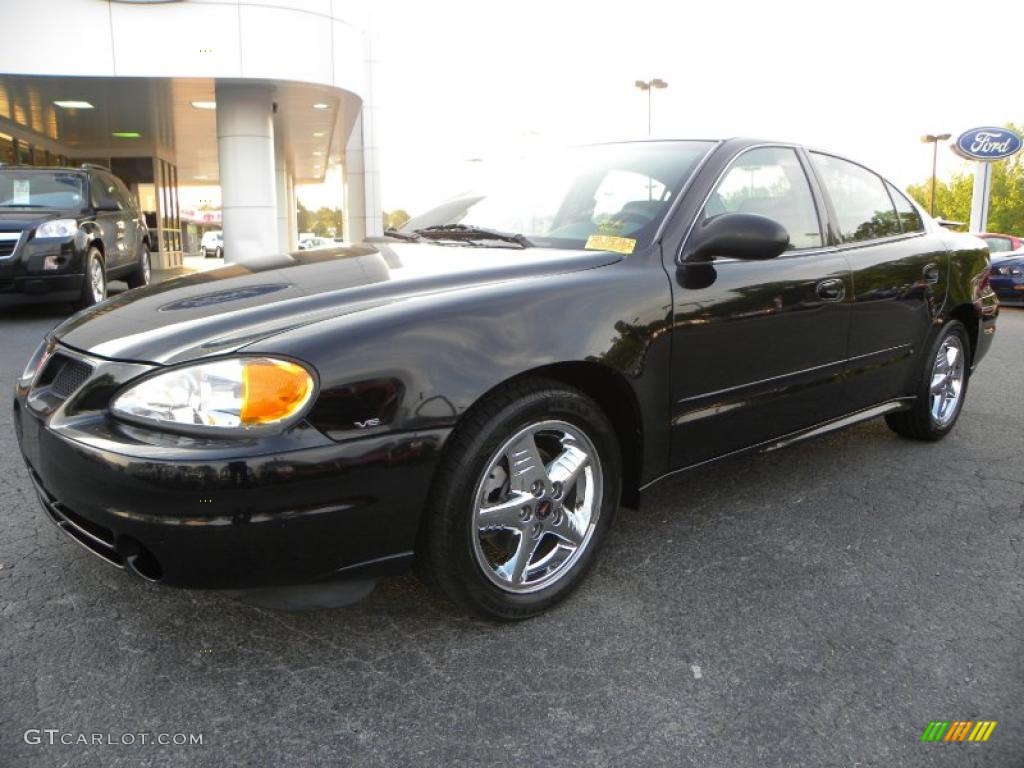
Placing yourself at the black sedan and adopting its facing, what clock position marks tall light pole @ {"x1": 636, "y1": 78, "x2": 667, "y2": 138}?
The tall light pole is roughly at 5 o'clock from the black sedan.

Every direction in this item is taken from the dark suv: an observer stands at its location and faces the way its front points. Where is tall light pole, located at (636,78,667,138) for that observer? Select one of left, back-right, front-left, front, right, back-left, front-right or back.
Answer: back

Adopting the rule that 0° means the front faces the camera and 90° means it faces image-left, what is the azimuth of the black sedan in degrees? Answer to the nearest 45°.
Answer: approximately 45°

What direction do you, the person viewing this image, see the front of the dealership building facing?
facing the viewer and to the right of the viewer

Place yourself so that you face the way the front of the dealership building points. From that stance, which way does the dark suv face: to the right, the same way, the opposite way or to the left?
to the right

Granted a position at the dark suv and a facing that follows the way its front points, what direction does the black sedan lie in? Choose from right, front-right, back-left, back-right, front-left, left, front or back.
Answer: front-left

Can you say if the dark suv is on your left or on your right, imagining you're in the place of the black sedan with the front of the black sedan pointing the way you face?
on your right

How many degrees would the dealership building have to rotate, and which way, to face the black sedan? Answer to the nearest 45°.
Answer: approximately 45° to its right

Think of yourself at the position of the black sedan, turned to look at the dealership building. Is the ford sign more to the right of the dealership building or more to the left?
right

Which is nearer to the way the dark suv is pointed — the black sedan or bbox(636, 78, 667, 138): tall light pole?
the black sedan

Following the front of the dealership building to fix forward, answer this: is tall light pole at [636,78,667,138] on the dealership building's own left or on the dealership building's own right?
on the dealership building's own left

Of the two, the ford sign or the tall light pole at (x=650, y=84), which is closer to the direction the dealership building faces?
the ford sign

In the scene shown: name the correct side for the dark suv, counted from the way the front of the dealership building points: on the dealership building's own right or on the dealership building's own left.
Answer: on the dealership building's own right
